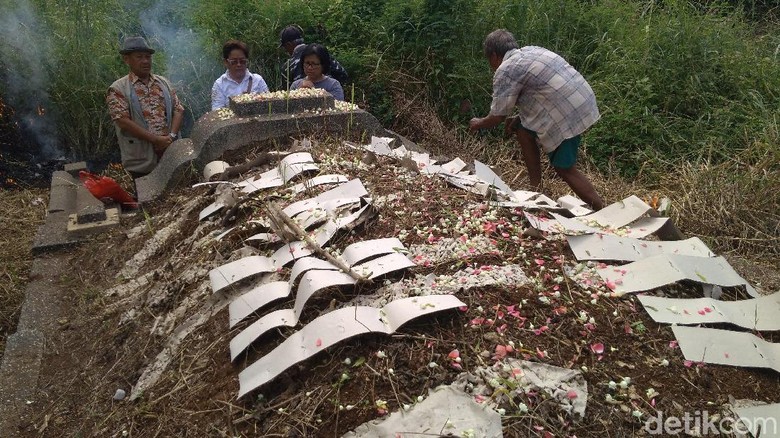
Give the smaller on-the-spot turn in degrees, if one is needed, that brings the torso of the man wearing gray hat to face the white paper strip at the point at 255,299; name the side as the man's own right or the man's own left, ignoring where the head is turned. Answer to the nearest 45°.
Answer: approximately 45° to the man's own right

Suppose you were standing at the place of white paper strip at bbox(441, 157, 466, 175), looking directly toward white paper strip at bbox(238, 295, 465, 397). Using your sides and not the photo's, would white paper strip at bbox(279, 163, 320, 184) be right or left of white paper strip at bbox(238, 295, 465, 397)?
right

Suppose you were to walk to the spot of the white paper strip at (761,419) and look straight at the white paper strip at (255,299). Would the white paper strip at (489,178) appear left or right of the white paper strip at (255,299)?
right

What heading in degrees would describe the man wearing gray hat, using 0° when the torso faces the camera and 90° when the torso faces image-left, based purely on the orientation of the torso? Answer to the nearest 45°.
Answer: approximately 315°

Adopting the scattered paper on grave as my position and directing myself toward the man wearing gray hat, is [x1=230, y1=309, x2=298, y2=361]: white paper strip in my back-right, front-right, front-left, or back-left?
back-left

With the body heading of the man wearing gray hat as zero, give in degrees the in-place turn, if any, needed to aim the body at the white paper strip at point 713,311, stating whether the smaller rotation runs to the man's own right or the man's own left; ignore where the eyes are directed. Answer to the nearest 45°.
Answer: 0° — they already face it

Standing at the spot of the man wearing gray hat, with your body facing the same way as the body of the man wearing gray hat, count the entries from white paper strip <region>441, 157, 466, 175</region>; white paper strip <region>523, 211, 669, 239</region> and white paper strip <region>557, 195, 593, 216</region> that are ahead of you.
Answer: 3

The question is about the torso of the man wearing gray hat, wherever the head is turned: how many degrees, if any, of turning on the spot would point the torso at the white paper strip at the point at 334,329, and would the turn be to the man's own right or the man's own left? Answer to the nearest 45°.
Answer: approximately 45° to the man's own right

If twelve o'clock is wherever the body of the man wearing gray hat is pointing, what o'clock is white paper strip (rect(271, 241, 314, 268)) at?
The white paper strip is roughly at 1 o'clock from the man wearing gray hat.

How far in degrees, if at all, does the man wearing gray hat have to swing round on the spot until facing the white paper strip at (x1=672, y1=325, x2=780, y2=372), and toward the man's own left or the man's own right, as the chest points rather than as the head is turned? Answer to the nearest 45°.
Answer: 0° — they already face it
